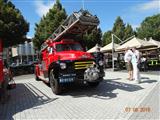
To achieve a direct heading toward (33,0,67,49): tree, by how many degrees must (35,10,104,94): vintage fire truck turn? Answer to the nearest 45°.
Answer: approximately 135° to its left

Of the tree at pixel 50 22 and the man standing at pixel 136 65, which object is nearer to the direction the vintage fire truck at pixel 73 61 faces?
the man standing

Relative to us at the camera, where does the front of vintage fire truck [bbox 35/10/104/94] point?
facing the viewer and to the right of the viewer

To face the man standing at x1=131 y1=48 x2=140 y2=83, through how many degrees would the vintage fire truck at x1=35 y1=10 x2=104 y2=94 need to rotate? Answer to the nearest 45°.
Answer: approximately 90° to its left

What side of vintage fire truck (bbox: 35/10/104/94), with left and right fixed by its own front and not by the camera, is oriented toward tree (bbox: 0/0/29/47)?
back
